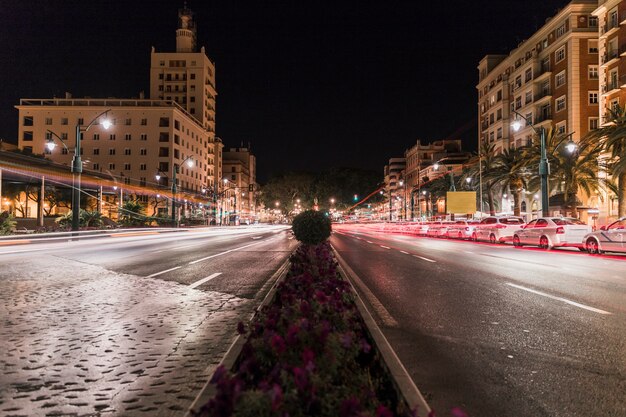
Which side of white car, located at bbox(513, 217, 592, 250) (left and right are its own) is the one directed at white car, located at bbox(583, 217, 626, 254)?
back

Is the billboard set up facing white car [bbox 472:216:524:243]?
yes

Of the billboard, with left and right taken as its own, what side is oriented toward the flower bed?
front

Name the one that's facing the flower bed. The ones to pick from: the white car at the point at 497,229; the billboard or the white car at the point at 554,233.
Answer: the billboard

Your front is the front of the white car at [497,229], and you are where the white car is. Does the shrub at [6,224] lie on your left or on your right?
on your left

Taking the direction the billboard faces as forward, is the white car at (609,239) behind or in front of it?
in front

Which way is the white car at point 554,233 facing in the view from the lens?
facing away from the viewer and to the left of the viewer

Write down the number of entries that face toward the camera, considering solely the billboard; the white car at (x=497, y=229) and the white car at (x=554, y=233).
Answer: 1

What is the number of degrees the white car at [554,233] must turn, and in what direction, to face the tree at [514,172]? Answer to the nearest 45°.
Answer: approximately 45° to its right

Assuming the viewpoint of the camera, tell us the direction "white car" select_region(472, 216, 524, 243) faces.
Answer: facing away from the viewer and to the left of the viewer

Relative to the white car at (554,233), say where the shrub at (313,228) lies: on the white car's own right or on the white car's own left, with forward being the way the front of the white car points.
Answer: on the white car's own left

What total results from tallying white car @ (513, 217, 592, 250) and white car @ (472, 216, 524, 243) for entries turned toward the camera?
0

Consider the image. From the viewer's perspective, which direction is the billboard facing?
toward the camera

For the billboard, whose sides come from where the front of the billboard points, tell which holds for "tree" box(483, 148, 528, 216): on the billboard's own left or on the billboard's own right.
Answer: on the billboard's own left
